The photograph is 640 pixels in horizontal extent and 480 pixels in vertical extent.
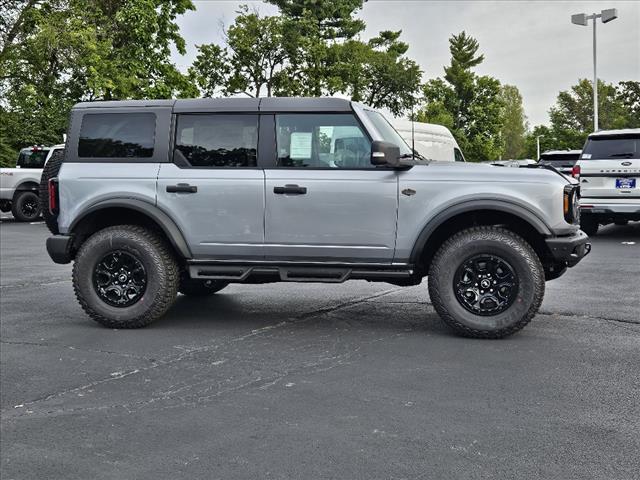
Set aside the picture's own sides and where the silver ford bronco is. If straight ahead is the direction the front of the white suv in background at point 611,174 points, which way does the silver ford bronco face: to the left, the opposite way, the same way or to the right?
to the right

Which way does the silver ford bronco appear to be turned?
to the viewer's right

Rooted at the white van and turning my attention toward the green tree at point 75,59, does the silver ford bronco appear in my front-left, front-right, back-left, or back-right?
back-left

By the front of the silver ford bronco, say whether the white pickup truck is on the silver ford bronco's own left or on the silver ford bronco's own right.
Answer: on the silver ford bronco's own left

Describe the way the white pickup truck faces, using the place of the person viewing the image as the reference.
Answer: facing away from the viewer and to the right of the viewer

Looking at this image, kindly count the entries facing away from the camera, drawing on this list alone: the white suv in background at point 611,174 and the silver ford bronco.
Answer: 1

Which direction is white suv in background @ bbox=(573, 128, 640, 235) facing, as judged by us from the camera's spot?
facing away from the viewer
